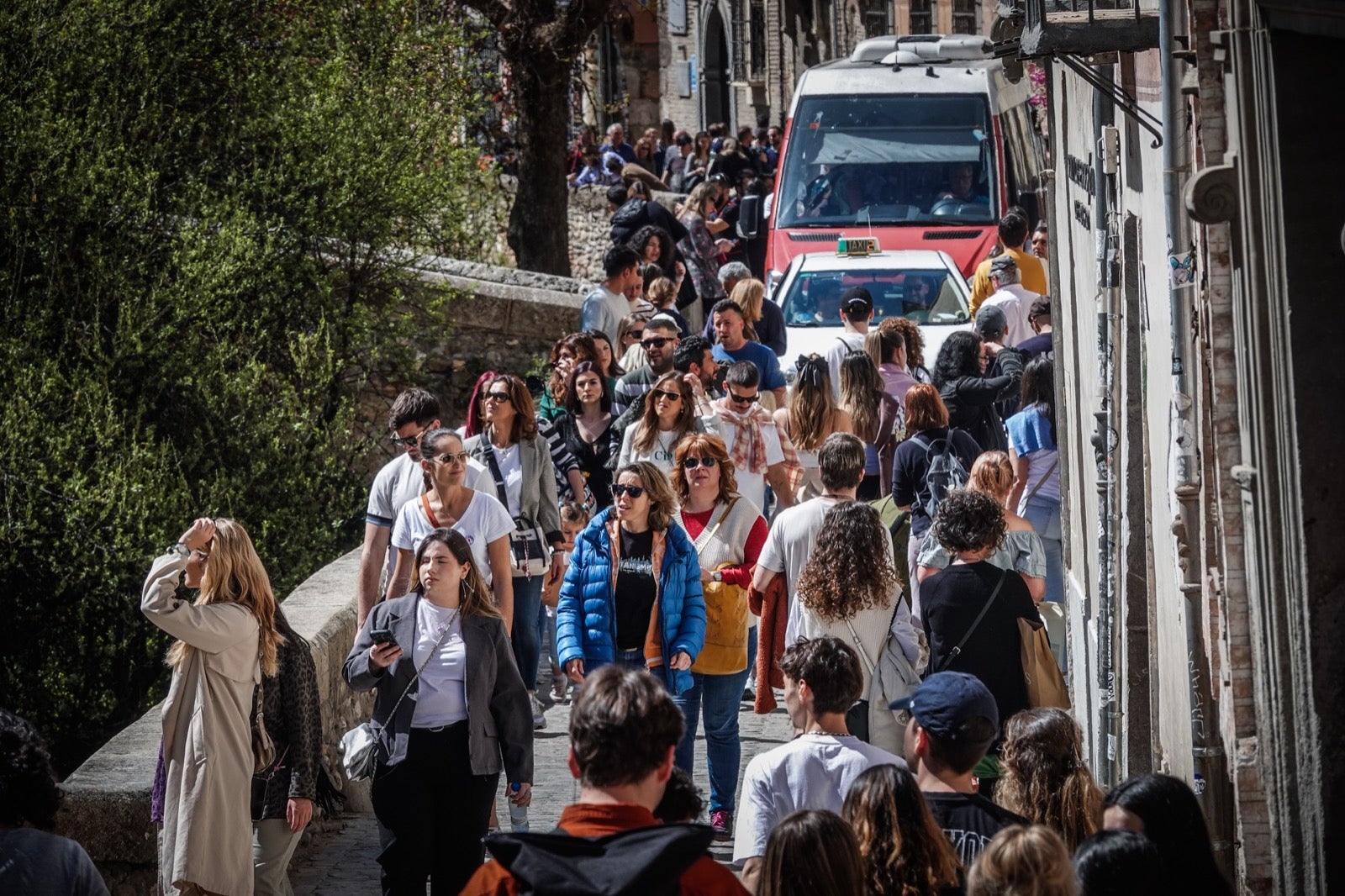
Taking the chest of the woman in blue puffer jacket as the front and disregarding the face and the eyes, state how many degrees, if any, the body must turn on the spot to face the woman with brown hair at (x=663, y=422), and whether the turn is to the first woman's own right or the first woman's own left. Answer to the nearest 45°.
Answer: approximately 180°

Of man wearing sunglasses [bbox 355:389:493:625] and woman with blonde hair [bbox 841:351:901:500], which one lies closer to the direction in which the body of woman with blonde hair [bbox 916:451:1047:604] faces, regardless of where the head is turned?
the woman with blonde hair

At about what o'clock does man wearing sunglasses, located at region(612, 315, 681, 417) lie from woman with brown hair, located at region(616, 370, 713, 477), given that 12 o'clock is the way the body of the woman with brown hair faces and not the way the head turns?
The man wearing sunglasses is roughly at 6 o'clock from the woman with brown hair.

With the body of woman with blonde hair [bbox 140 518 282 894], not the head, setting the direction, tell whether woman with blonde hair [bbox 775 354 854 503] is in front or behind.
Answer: behind

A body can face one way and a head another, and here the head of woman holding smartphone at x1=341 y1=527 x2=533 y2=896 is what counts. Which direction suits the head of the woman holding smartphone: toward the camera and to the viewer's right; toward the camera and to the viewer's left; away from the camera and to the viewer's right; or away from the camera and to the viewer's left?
toward the camera and to the viewer's left

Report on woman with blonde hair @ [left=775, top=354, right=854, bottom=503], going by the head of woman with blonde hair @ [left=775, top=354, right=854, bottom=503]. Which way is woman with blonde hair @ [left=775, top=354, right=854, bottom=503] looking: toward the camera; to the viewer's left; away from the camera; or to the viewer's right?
away from the camera

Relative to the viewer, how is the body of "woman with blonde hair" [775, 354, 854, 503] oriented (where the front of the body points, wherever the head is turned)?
away from the camera

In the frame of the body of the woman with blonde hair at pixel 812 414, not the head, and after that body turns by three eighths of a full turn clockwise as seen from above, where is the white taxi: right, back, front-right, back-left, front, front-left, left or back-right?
back-left

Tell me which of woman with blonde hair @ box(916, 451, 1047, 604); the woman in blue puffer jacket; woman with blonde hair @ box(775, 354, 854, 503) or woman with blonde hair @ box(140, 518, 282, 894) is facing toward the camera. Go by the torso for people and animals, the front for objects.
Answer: the woman in blue puffer jacket

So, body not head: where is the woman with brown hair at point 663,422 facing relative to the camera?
toward the camera

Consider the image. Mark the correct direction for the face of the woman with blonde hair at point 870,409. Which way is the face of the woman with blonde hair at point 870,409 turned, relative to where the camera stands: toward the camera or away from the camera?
away from the camera

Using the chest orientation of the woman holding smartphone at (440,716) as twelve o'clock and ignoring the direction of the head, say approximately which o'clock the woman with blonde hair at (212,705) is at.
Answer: The woman with blonde hair is roughly at 3 o'clock from the woman holding smartphone.

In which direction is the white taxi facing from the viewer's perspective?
toward the camera

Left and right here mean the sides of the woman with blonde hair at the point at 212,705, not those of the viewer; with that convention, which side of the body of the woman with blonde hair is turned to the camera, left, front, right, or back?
left
